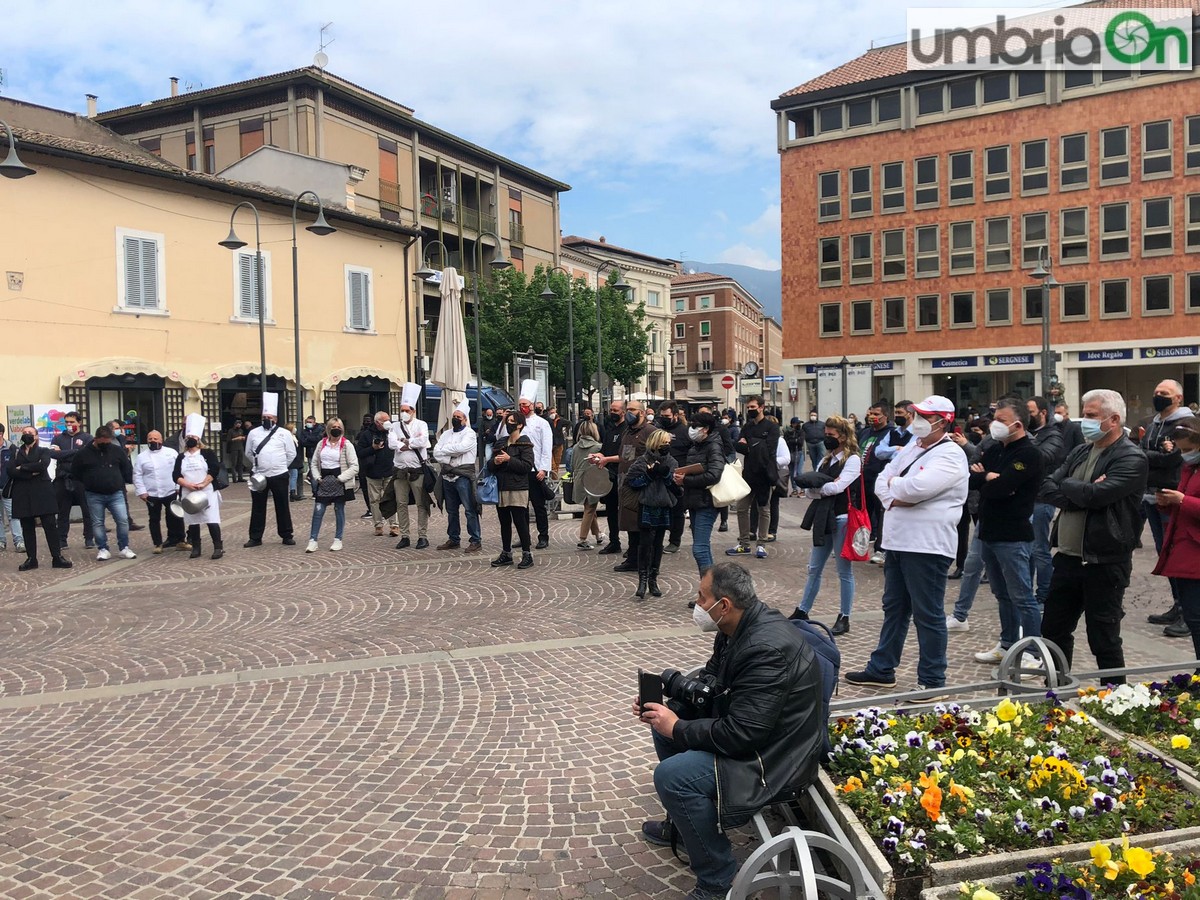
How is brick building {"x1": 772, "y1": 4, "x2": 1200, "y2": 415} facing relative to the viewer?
toward the camera

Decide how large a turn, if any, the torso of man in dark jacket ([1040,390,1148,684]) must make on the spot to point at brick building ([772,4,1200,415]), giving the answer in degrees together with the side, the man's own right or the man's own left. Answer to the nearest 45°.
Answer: approximately 135° to the man's own right

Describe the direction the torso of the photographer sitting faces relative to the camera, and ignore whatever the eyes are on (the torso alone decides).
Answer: to the viewer's left

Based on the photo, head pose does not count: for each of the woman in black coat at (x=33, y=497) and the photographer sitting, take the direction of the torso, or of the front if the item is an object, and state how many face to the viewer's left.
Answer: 1

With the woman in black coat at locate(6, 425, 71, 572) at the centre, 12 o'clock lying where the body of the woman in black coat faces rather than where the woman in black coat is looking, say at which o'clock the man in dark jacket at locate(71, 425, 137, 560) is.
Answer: The man in dark jacket is roughly at 8 o'clock from the woman in black coat.

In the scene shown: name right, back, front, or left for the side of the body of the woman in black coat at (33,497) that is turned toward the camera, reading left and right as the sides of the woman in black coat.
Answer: front

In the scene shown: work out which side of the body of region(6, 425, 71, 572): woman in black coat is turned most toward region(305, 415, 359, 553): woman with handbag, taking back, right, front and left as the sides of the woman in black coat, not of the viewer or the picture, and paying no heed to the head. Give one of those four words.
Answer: left

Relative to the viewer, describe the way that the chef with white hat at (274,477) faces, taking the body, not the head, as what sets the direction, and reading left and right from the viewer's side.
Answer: facing the viewer

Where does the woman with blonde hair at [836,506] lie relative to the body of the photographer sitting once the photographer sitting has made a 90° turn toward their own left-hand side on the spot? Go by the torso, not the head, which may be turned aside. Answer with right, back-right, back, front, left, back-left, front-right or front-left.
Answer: back

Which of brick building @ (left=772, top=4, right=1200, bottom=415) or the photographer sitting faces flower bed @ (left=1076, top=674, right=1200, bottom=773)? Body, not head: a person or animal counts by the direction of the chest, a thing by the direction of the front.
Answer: the brick building

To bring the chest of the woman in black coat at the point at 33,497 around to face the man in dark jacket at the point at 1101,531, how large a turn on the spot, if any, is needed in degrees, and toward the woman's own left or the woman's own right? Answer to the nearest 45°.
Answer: approximately 45° to the woman's own left

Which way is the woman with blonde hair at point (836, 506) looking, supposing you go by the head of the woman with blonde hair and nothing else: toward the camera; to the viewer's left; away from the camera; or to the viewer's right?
to the viewer's left

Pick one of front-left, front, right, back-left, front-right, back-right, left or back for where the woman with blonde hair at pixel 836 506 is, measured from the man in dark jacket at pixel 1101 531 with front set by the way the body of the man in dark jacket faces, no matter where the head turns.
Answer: right

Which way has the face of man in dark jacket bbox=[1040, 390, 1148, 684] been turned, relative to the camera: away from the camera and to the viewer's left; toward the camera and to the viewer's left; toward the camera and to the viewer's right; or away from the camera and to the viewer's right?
toward the camera and to the viewer's left
